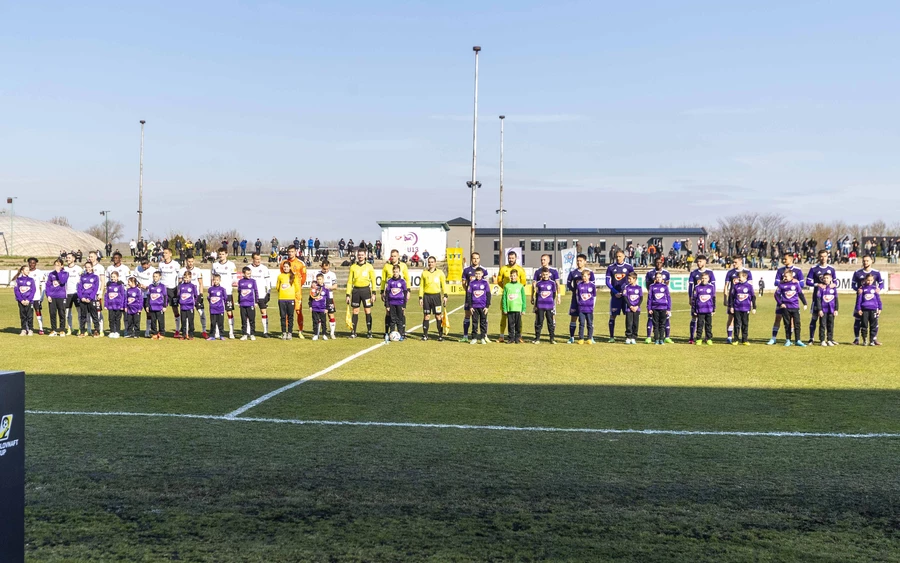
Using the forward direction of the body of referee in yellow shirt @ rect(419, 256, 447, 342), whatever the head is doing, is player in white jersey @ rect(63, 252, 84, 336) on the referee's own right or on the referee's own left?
on the referee's own right

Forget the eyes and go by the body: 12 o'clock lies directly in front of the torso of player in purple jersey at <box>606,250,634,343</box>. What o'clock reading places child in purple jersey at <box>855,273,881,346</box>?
child in purple jersey at <box>855,273,881,346</box> is roughly at 9 o'clock from player in purple jersey at <box>606,250,634,343</box>.

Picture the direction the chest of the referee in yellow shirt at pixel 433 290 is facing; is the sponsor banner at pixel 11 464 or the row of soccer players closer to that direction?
the sponsor banner

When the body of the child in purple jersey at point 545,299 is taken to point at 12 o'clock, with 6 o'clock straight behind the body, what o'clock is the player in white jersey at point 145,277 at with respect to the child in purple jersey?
The player in white jersey is roughly at 3 o'clock from the child in purple jersey.

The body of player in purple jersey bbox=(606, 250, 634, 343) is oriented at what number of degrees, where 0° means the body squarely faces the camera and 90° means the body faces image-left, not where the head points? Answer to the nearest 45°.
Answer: approximately 0°

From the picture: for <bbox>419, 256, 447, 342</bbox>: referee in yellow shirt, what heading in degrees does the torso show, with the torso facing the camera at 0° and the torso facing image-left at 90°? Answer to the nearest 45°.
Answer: approximately 0°

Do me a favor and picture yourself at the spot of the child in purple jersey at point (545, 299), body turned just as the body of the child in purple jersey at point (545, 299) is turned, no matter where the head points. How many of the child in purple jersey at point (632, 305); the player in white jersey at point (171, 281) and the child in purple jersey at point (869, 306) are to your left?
2
